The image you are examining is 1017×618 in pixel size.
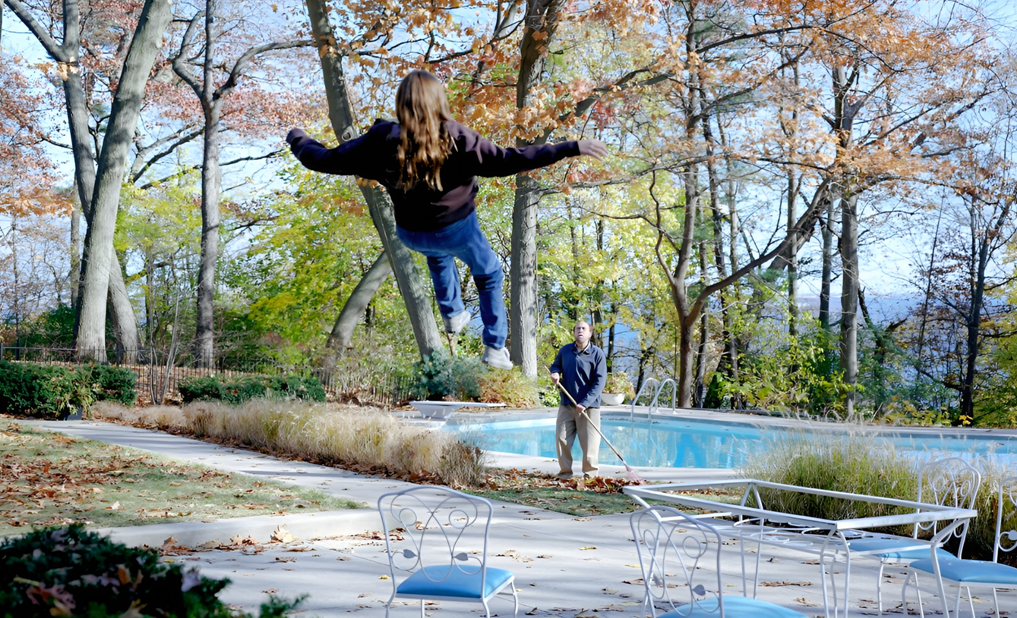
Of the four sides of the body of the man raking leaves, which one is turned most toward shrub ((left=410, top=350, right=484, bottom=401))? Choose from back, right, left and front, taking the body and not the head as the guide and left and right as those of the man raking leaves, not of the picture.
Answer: back

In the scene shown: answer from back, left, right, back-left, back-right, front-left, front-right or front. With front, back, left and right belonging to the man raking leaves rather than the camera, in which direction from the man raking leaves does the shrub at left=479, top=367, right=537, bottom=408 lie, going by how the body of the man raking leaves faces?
back

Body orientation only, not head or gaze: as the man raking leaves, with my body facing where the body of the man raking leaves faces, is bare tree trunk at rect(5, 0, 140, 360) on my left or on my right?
on my right

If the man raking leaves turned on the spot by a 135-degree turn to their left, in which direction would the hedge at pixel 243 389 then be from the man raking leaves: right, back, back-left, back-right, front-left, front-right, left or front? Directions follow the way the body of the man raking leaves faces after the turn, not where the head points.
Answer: left

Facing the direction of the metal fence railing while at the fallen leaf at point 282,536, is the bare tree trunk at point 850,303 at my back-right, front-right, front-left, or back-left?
front-right

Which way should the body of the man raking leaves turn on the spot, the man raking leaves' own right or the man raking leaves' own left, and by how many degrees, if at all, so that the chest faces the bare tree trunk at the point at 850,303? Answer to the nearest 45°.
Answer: approximately 135° to the man raking leaves' own left

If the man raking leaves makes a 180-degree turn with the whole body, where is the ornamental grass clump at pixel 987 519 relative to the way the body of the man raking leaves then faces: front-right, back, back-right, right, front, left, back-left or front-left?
back-right

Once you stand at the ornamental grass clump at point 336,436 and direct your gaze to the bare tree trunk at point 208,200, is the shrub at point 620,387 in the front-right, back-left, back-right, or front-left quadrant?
front-right

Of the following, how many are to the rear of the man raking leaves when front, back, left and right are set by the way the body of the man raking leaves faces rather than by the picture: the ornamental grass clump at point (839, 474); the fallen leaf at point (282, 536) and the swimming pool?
1

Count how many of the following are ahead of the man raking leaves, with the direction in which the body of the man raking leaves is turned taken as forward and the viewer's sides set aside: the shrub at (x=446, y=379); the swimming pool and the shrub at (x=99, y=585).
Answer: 1

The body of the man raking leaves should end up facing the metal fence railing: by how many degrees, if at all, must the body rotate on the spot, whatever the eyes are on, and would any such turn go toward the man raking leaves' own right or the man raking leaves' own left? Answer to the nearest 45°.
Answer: approximately 135° to the man raking leaves' own right

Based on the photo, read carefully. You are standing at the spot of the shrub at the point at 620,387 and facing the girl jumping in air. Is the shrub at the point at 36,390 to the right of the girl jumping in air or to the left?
right

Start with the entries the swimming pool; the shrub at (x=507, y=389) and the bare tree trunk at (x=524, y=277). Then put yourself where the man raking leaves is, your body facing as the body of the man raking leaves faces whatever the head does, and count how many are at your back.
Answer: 3

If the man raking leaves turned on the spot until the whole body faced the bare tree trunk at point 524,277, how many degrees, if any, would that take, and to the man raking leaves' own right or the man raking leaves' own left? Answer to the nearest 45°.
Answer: approximately 180°

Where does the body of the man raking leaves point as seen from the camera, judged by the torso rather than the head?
toward the camera

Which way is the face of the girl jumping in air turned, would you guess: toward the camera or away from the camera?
away from the camera

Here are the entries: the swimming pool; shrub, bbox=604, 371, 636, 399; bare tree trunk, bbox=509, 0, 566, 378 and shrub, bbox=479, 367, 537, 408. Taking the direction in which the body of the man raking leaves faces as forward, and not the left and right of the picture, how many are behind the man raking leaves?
4

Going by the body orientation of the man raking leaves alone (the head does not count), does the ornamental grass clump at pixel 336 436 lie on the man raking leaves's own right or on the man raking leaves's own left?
on the man raking leaves's own right
